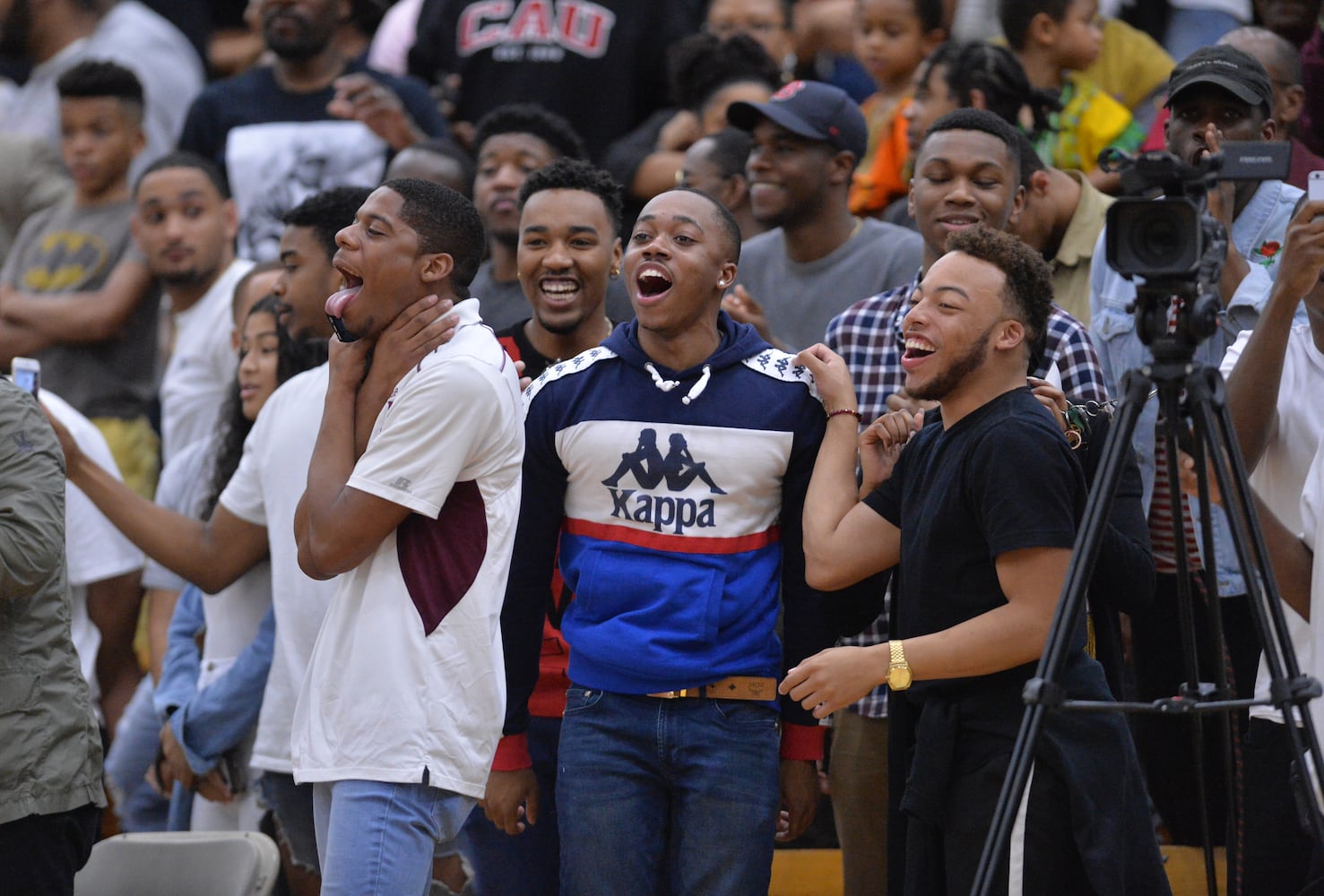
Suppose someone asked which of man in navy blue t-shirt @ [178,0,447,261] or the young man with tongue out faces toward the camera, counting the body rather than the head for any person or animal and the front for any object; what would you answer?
the man in navy blue t-shirt

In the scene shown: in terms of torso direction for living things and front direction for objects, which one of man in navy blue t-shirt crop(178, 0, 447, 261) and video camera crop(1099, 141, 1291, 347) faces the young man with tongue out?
the man in navy blue t-shirt

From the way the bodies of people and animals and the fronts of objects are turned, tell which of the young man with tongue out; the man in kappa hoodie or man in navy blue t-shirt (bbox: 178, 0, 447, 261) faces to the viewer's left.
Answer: the young man with tongue out

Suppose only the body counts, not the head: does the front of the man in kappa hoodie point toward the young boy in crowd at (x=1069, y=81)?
no

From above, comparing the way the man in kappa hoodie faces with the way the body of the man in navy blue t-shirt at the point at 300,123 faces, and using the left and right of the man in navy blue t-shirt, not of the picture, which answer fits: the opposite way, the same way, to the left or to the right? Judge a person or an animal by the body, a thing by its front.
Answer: the same way

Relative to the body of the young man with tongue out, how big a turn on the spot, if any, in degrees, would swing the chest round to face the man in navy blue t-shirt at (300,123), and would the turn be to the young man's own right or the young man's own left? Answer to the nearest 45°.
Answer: approximately 90° to the young man's own right

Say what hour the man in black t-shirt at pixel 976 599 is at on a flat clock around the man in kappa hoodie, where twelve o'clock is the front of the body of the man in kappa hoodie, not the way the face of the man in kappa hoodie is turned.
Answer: The man in black t-shirt is roughly at 10 o'clock from the man in kappa hoodie.

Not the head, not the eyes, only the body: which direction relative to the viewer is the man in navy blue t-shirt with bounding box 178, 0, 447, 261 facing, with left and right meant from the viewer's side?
facing the viewer

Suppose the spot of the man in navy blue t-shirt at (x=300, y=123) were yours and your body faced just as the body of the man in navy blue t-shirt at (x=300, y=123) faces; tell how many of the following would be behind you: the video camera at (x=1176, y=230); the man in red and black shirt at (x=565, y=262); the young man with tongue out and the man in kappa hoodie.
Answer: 0

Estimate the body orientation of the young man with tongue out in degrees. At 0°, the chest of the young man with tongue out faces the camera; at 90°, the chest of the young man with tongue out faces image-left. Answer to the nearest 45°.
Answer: approximately 90°

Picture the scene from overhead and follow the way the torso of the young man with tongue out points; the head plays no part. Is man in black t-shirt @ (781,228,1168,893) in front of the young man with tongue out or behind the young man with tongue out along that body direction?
behind

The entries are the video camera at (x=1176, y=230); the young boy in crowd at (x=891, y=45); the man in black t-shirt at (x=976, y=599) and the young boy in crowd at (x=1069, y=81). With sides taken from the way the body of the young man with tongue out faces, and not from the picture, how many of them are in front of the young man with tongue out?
0

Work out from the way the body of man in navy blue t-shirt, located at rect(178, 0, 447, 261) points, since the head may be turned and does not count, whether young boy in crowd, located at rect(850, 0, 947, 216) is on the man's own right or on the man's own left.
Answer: on the man's own left

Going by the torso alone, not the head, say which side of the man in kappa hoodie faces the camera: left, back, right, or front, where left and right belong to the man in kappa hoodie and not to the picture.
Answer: front
